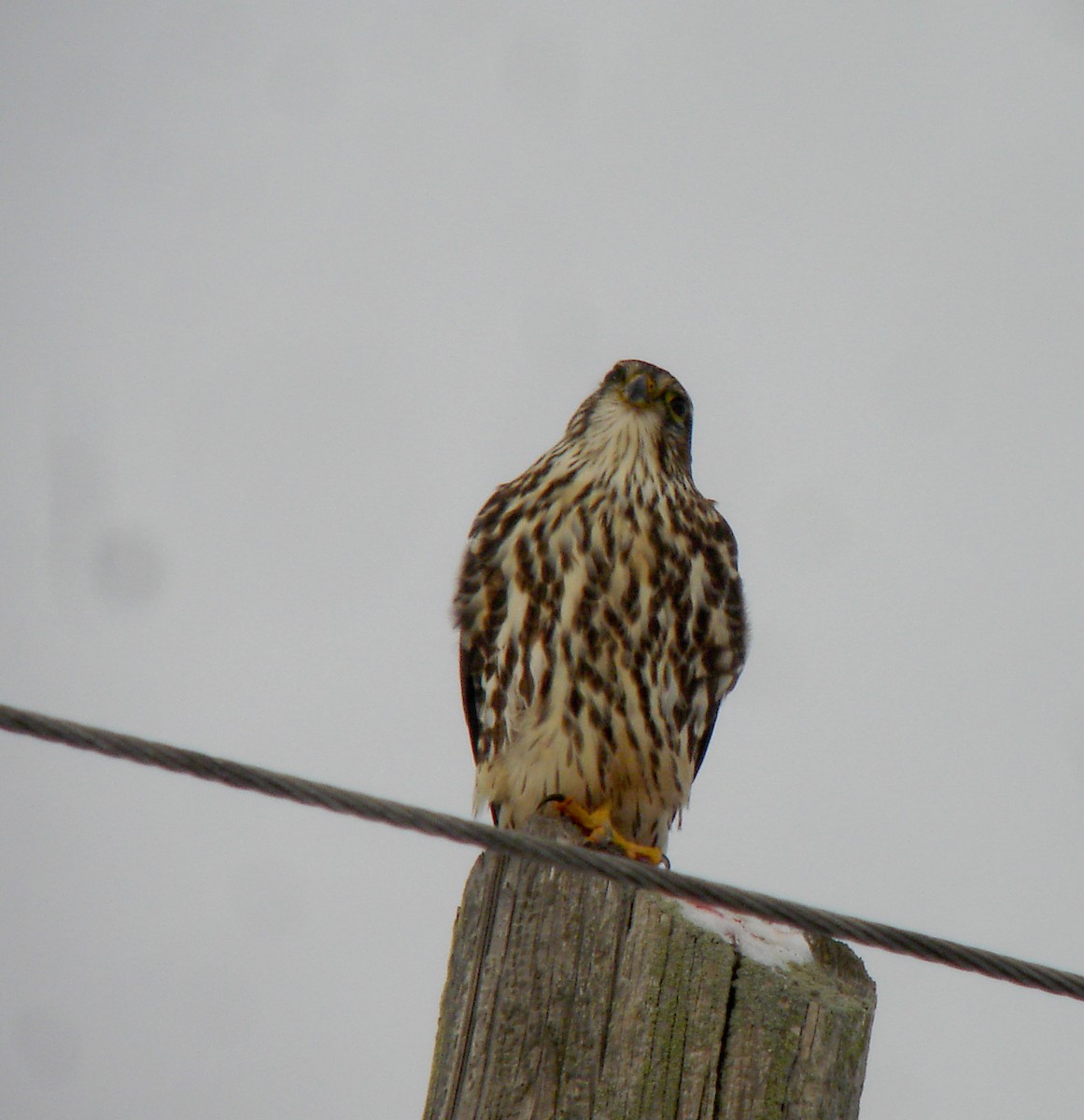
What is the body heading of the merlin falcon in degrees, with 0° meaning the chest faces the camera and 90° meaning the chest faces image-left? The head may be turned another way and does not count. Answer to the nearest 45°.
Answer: approximately 0°

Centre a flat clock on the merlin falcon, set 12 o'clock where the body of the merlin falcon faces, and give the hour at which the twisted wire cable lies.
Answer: The twisted wire cable is roughly at 12 o'clock from the merlin falcon.
